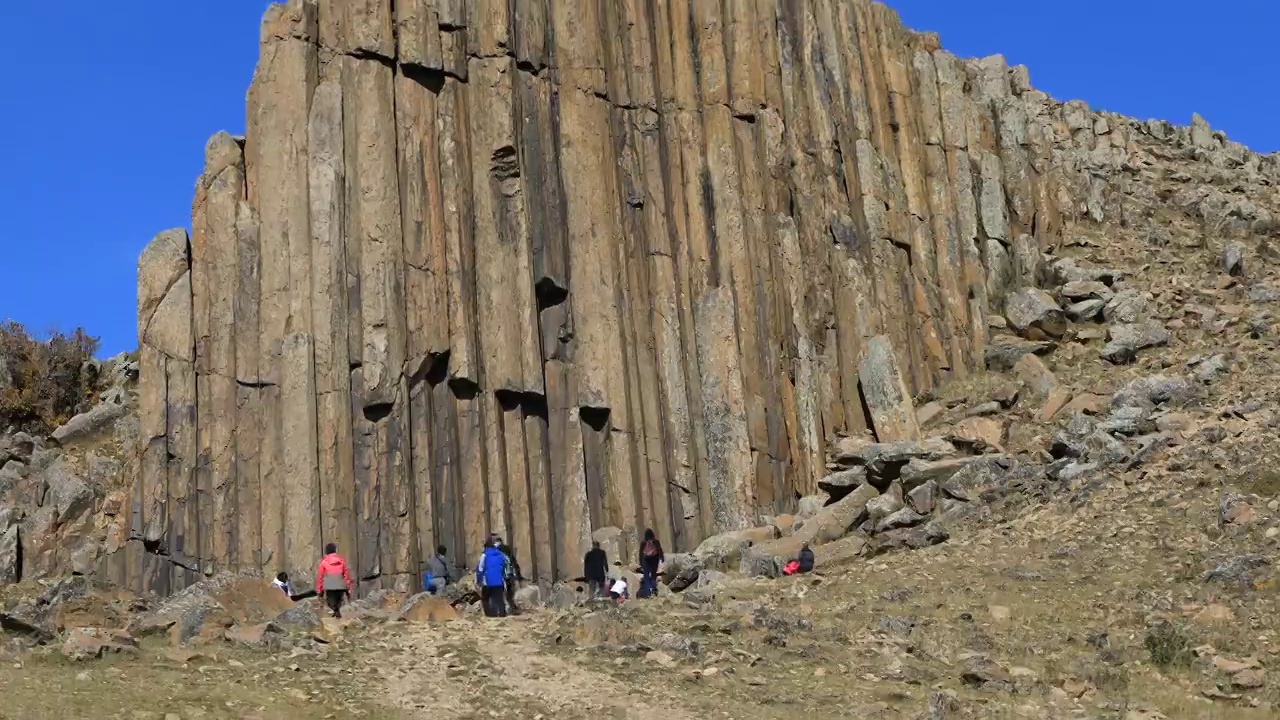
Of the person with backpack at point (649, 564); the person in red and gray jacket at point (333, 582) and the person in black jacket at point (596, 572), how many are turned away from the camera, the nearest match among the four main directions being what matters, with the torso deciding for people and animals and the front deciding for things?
3

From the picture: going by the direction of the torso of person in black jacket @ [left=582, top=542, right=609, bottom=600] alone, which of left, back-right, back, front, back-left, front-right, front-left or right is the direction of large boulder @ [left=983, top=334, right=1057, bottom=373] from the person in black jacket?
front-right

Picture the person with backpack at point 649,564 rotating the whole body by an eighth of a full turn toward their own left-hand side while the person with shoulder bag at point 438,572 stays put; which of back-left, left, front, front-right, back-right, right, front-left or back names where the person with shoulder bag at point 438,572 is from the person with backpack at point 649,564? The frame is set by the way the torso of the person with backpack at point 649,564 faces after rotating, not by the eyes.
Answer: front-left

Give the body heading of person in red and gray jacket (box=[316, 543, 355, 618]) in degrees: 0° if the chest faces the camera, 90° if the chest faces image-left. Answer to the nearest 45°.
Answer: approximately 180°

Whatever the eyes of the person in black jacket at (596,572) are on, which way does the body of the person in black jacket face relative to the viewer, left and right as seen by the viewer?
facing away from the viewer

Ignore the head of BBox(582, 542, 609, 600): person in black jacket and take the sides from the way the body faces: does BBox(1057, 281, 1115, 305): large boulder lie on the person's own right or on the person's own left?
on the person's own right

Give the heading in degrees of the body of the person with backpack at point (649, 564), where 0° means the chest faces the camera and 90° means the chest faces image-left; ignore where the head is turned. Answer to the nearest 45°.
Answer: approximately 180°
